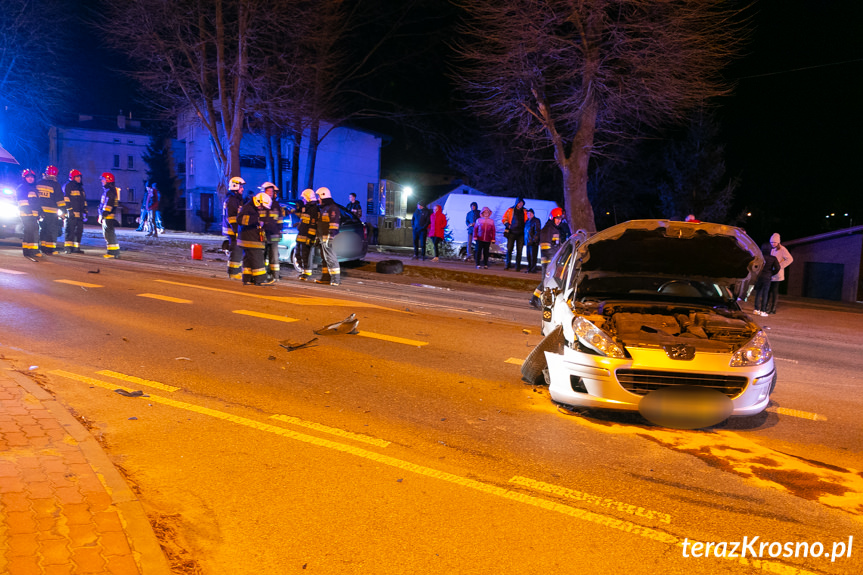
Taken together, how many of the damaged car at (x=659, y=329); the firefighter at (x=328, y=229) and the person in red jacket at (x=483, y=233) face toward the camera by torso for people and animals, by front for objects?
2

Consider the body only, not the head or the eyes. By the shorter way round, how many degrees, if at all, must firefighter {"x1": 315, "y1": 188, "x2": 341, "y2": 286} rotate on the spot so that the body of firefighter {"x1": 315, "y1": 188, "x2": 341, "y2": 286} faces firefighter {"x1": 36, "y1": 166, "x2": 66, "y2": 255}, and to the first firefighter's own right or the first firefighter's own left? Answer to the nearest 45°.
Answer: approximately 45° to the first firefighter's own right

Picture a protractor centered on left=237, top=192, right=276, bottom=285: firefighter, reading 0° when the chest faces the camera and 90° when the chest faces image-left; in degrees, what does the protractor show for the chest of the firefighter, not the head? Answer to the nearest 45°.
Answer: approximately 270°

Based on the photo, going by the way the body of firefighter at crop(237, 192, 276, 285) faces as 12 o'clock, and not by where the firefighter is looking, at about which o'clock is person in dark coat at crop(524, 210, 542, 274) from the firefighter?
The person in dark coat is roughly at 11 o'clock from the firefighter.

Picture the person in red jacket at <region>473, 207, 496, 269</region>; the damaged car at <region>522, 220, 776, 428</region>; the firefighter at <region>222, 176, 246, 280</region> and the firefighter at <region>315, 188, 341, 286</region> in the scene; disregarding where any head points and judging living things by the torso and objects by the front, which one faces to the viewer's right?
the firefighter at <region>222, 176, 246, 280</region>

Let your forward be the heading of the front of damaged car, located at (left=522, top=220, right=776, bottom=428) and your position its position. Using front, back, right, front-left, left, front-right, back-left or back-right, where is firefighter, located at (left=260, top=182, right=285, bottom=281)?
back-right

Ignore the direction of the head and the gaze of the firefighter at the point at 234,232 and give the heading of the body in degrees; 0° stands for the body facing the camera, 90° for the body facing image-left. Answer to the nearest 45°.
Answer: approximately 270°

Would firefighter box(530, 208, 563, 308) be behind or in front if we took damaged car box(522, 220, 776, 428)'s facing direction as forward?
behind

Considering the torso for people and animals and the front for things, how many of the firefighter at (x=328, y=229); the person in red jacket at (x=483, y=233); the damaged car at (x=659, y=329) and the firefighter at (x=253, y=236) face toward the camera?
2

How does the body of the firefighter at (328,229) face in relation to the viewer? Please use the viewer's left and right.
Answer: facing to the left of the viewer
